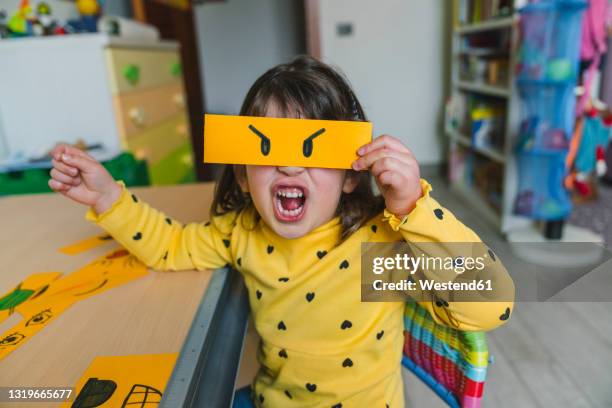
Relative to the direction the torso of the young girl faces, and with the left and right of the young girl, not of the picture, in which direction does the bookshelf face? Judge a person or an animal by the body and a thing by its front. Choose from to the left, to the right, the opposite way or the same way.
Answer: to the right

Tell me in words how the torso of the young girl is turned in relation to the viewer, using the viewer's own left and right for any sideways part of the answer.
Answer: facing the viewer

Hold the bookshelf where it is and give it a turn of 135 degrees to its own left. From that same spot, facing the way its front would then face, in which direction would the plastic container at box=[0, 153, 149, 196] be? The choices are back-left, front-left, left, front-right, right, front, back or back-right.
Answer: back-right

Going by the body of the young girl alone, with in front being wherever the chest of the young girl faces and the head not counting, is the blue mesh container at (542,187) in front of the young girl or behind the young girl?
behind

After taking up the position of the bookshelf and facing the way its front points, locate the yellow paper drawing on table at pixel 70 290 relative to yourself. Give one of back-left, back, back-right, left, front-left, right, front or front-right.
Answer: front-left

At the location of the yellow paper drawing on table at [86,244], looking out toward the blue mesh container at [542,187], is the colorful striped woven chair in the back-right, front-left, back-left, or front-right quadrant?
front-right

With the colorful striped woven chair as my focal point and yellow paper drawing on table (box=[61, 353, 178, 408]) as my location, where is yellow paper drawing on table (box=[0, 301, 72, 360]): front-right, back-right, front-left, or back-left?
back-left

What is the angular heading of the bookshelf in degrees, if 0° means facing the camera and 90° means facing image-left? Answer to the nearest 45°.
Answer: approximately 45°

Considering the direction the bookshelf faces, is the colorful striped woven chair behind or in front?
in front

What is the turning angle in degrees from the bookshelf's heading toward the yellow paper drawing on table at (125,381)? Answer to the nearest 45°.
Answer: approximately 45° to its left

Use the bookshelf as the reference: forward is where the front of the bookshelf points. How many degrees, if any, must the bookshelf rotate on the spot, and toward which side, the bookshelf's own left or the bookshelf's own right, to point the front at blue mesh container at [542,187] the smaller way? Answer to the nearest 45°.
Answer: approximately 90° to the bookshelf's own left

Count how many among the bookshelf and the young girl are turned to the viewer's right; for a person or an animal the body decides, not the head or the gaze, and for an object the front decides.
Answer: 0

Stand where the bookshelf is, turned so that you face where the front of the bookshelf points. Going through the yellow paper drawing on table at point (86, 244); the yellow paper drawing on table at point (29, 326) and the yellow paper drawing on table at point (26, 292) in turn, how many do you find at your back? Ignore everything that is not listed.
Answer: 0

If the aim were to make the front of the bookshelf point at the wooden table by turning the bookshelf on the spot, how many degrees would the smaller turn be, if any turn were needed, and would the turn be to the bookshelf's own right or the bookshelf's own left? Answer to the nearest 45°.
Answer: approximately 45° to the bookshelf's own left

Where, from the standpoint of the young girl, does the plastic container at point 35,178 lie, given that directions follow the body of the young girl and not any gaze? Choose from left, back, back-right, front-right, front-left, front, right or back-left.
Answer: back-right
